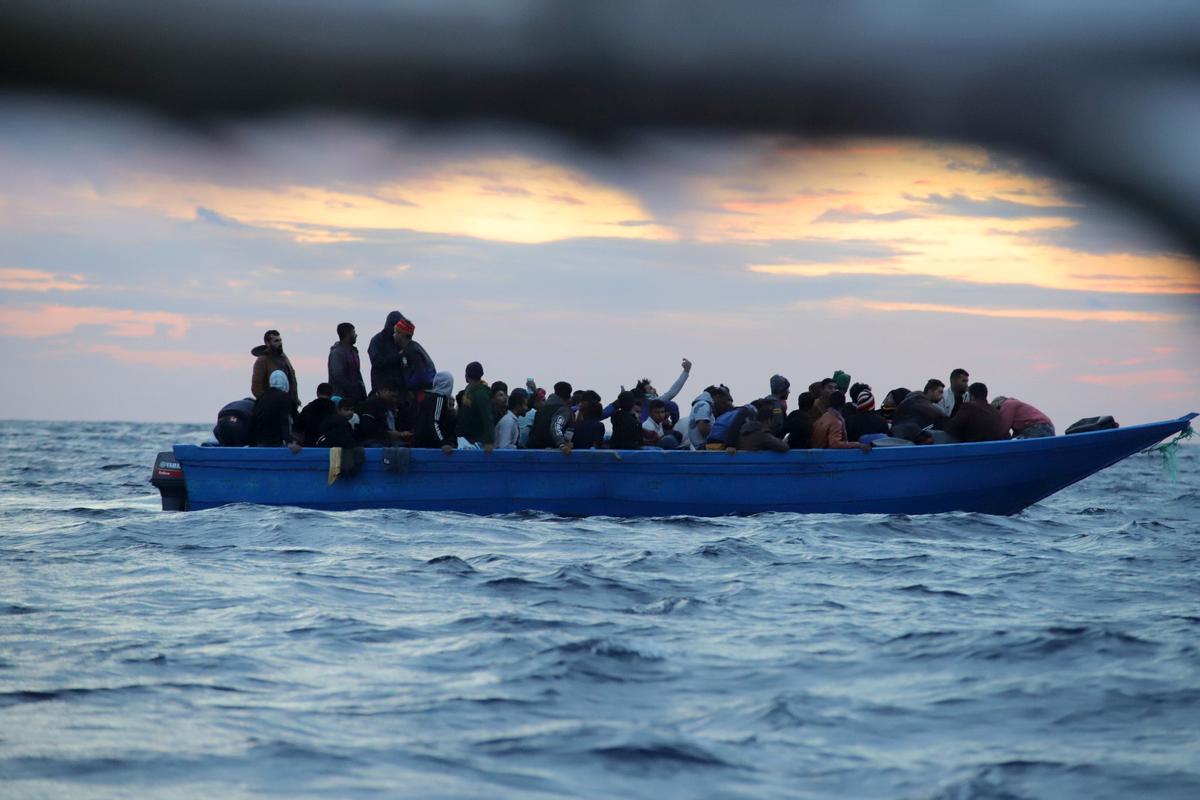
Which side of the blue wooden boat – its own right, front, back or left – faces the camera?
right

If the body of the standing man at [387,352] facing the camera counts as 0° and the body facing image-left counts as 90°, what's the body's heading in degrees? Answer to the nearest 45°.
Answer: approximately 270°
